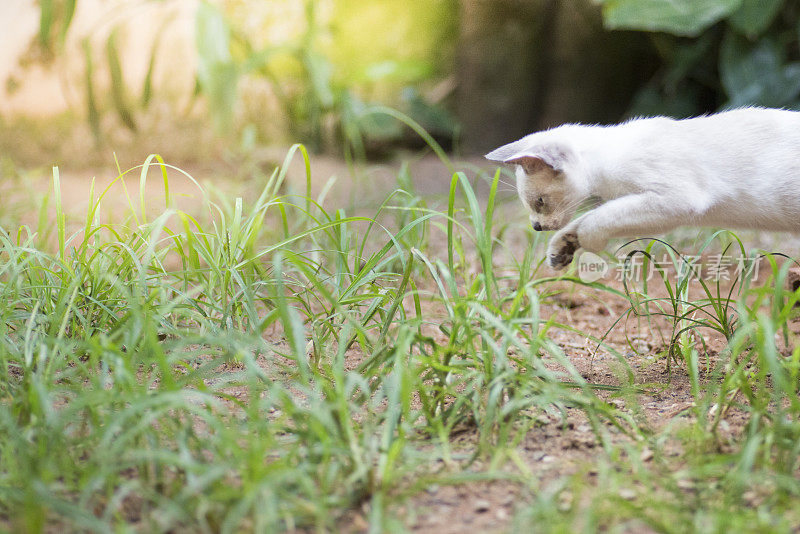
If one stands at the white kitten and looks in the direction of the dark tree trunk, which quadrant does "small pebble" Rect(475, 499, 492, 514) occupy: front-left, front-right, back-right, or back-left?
back-left

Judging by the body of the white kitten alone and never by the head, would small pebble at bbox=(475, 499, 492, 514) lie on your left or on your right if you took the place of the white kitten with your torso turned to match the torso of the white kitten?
on your left

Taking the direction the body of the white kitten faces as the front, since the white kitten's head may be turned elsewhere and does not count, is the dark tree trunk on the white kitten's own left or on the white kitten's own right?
on the white kitten's own right

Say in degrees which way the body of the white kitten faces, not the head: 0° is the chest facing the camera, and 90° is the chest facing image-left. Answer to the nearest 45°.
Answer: approximately 90°

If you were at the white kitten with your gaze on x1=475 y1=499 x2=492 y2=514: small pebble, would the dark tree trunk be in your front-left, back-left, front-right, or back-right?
back-right
